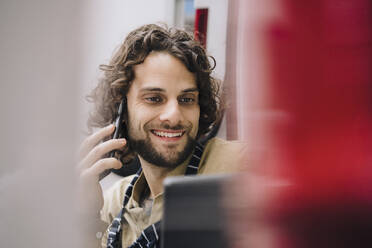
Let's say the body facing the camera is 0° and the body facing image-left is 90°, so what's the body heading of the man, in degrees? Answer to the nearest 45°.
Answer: approximately 0°
